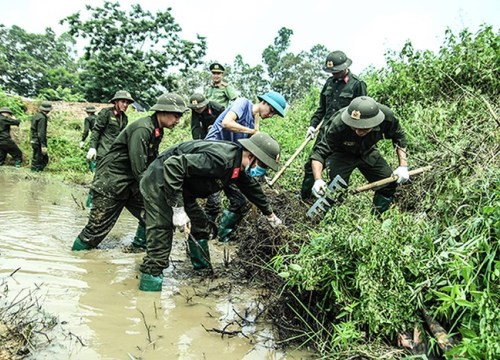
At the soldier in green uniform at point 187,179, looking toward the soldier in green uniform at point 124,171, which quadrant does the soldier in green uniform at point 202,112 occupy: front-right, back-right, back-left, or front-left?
front-right

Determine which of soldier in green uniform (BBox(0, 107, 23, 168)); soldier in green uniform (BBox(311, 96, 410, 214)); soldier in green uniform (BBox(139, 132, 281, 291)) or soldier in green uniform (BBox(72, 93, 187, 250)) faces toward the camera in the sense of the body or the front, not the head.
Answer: soldier in green uniform (BBox(311, 96, 410, 214))

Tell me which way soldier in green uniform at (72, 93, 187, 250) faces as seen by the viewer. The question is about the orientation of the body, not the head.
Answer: to the viewer's right

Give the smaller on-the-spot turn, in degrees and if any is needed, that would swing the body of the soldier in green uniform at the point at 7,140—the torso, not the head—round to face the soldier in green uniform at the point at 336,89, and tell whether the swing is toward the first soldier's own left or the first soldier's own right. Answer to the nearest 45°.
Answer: approximately 45° to the first soldier's own right

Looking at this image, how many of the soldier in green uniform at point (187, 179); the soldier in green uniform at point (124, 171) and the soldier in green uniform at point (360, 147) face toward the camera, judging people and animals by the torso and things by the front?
1

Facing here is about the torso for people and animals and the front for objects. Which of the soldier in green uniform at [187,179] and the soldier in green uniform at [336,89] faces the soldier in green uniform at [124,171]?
the soldier in green uniform at [336,89]

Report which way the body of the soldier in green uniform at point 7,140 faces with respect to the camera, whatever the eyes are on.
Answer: to the viewer's right

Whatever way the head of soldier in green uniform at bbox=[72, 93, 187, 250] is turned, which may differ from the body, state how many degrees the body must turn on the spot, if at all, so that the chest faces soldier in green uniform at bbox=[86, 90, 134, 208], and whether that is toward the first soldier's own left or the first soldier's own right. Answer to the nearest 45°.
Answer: approximately 90° to the first soldier's own left

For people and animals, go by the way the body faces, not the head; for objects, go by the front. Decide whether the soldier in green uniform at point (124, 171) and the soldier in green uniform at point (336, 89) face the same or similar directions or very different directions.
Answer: very different directions

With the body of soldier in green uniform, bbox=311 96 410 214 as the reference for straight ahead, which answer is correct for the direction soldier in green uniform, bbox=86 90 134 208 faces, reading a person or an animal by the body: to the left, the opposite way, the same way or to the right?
to the left

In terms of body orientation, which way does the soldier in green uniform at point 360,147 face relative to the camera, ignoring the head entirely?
toward the camera

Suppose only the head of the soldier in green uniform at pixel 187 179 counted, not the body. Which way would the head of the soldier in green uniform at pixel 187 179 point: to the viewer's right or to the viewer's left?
to the viewer's right

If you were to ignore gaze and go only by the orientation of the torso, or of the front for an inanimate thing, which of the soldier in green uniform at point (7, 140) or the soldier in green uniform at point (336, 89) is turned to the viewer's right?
the soldier in green uniform at point (7, 140)

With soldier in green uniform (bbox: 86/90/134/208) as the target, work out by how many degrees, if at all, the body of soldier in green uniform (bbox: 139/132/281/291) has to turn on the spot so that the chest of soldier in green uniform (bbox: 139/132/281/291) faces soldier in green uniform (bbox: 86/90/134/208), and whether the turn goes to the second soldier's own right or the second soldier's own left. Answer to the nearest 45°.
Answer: approximately 135° to the second soldier's own left

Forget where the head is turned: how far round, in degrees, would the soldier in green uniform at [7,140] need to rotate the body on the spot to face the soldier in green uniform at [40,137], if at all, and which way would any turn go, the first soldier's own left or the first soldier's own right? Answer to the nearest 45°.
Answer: approximately 45° to the first soldier's own right

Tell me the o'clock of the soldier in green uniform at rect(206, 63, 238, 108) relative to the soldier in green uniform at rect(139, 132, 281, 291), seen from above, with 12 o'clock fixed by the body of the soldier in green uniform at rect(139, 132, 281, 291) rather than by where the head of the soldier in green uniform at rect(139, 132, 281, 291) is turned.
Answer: the soldier in green uniform at rect(206, 63, 238, 108) is roughly at 9 o'clock from the soldier in green uniform at rect(139, 132, 281, 291).

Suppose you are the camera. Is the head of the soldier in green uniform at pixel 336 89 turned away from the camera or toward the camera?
toward the camera

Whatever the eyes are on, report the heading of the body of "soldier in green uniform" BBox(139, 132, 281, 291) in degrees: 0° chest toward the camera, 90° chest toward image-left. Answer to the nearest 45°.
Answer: approximately 270°
